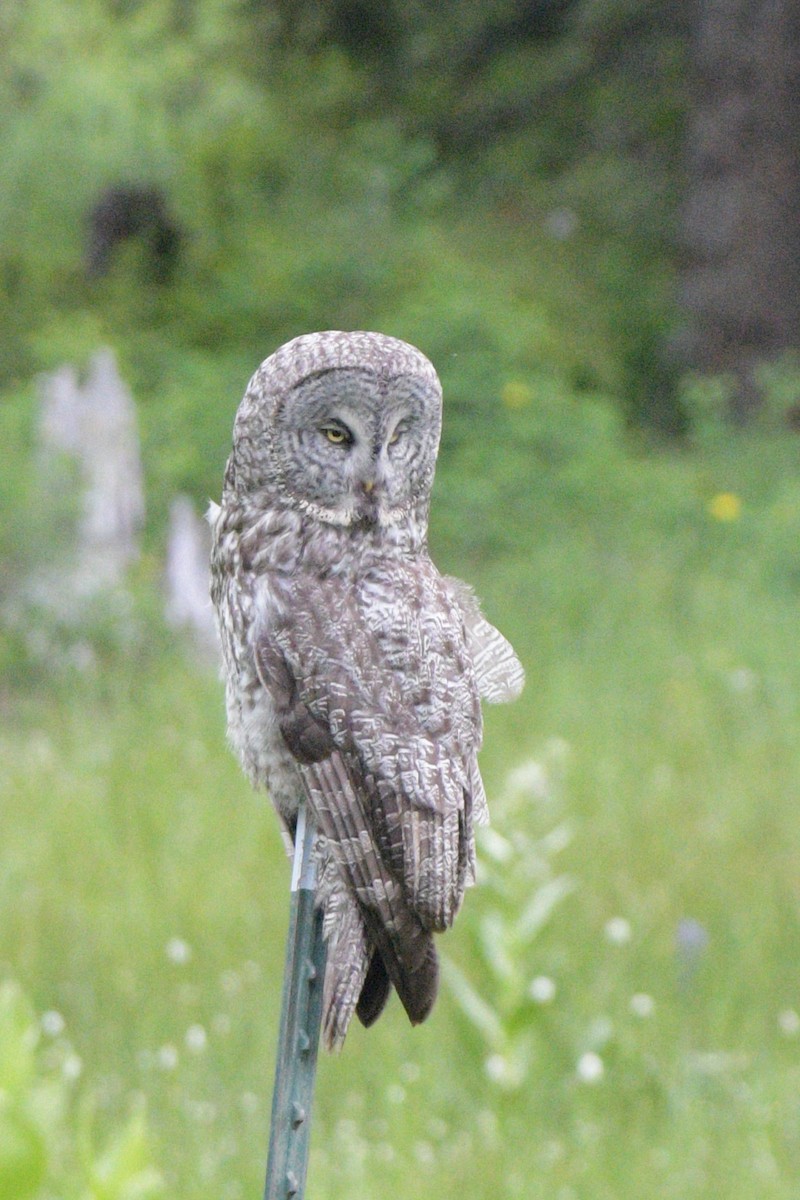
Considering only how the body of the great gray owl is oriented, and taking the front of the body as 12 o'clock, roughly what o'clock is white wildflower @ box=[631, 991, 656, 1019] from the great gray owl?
The white wildflower is roughly at 2 o'clock from the great gray owl.

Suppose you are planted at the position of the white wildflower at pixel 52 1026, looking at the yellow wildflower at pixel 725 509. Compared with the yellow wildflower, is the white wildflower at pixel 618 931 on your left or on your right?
right

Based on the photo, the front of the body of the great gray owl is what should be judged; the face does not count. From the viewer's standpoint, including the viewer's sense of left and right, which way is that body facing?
facing away from the viewer and to the left of the viewer

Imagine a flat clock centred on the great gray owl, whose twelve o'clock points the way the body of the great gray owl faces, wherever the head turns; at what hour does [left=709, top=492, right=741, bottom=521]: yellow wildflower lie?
The yellow wildflower is roughly at 2 o'clock from the great gray owl.

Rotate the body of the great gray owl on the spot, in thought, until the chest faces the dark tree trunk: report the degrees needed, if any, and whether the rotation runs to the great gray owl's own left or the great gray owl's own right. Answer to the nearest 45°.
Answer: approximately 45° to the great gray owl's own right

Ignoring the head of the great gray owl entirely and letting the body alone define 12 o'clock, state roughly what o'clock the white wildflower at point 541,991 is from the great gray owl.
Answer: The white wildflower is roughly at 2 o'clock from the great gray owl.
